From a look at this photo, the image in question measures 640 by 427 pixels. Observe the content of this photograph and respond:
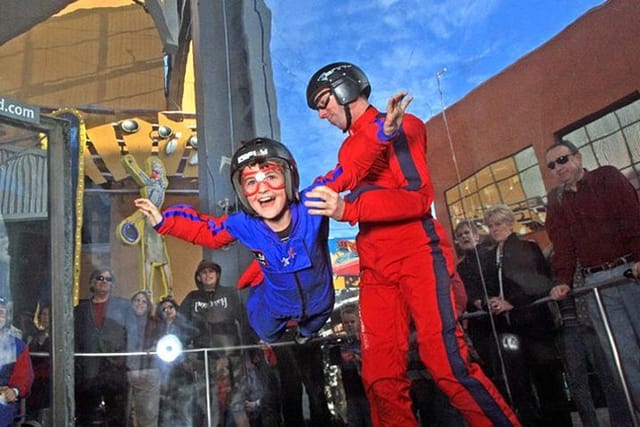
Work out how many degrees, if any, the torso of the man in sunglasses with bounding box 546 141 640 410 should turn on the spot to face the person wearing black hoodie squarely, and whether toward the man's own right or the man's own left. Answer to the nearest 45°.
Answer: approximately 45° to the man's own right

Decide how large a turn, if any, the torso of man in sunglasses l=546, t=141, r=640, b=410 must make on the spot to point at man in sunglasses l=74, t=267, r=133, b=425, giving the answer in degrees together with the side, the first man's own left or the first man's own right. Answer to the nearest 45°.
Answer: approximately 45° to the first man's own right

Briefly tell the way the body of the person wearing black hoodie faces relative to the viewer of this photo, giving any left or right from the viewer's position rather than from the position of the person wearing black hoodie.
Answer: facing the viewer

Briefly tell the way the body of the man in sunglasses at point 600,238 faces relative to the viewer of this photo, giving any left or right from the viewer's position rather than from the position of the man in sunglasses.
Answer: facing the viewer and to the left of the viewer

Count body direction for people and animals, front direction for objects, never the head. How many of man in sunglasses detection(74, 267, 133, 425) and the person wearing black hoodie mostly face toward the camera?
2

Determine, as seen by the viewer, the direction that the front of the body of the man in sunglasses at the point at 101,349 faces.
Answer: toward the camera

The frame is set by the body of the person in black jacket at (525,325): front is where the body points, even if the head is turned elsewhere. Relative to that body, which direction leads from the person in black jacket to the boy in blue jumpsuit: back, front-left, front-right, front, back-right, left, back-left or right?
front
